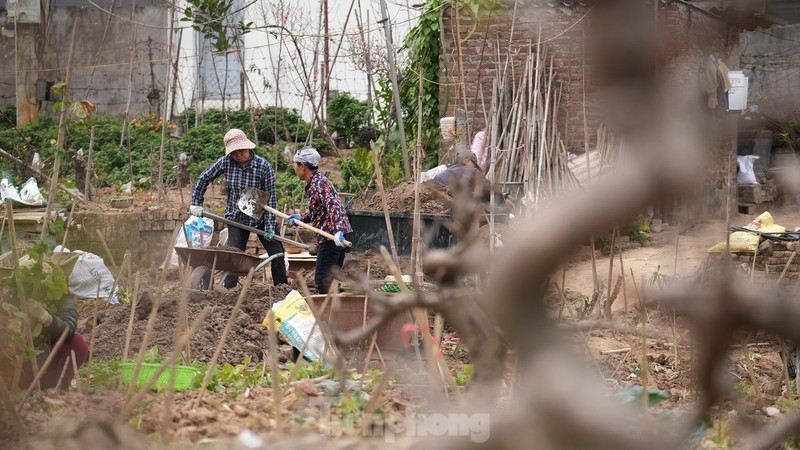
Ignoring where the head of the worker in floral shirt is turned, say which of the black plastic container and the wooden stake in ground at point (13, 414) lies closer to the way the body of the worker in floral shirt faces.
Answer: the wooden stake in ground

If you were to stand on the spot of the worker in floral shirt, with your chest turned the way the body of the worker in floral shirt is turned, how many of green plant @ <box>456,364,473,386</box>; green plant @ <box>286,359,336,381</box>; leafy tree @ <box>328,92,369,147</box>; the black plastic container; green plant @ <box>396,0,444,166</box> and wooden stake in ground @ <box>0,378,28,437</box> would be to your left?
3

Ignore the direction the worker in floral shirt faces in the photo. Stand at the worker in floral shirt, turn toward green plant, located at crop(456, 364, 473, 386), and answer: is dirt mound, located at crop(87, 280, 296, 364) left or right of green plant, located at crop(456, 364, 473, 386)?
right

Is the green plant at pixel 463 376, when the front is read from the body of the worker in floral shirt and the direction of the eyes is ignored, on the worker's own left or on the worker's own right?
on the worker's own left

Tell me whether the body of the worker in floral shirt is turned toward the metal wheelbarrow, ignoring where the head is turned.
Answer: yes
